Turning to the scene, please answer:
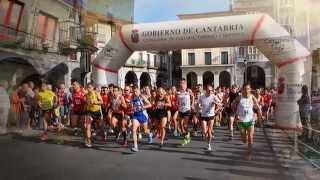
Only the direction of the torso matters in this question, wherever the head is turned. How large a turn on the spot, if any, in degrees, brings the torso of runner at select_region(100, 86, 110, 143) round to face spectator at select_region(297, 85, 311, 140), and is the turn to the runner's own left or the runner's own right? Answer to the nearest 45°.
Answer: approximately 90° to the runner's own left

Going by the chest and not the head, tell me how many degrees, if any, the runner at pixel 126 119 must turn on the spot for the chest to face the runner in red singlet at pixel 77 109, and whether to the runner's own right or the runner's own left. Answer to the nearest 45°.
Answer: approximately 135° to the runner's own right

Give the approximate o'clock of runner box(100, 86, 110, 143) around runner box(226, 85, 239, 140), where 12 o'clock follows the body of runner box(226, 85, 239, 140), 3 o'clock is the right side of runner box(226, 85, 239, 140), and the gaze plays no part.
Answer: runner box(100, 86, 110, 143) is roughly at 2 o'clock from runner box(226, 85, 239, 140).

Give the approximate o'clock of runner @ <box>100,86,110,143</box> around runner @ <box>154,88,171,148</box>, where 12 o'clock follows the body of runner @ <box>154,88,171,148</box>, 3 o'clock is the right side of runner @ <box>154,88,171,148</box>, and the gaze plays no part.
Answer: runner @ <box>100,86,110,143</box> is roughly at 4 o'clock from runner @ <box>154,88,171,148</box>.

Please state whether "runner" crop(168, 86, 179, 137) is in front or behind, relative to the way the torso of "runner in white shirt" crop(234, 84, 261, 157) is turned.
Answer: behind

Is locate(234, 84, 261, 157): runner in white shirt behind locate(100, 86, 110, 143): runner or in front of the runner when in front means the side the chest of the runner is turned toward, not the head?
in front
